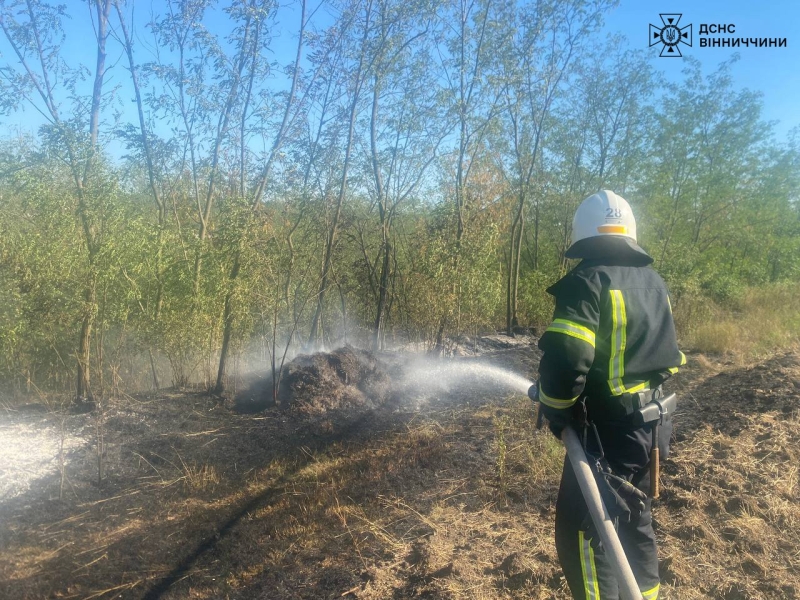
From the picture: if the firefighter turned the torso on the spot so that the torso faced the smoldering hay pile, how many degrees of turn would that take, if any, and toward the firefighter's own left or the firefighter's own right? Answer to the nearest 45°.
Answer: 0° — they already face it

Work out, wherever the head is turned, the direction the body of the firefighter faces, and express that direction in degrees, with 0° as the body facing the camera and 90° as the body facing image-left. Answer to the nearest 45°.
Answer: approximately 135°
